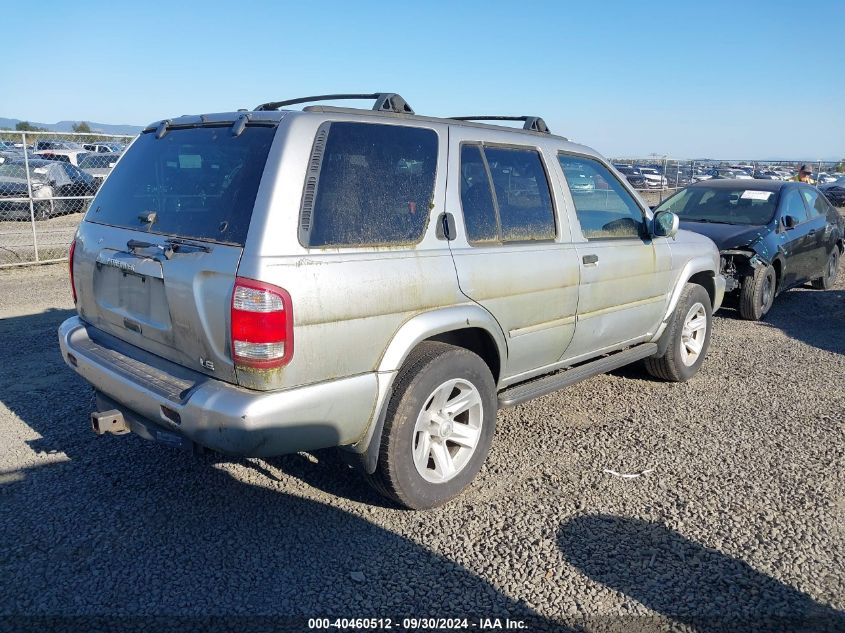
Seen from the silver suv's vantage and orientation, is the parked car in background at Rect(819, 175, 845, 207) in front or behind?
in front

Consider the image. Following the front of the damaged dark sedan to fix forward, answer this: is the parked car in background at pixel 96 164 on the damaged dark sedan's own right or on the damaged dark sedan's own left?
on the damaged dark sedan's own right

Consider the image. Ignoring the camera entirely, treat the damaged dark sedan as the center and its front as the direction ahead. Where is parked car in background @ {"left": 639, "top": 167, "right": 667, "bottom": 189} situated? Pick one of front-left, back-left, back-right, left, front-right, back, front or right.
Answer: back-right

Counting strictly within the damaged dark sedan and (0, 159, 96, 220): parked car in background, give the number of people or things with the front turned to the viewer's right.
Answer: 0

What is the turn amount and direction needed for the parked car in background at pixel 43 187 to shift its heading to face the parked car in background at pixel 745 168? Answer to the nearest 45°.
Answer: approximately 135° to its left

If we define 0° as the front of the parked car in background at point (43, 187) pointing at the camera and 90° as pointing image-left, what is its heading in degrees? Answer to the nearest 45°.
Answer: approximately 45°

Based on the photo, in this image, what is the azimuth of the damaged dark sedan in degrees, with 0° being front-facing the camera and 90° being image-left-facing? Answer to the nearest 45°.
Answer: approximately 45°

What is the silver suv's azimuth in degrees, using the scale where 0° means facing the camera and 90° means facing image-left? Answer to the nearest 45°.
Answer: approximately 225°
